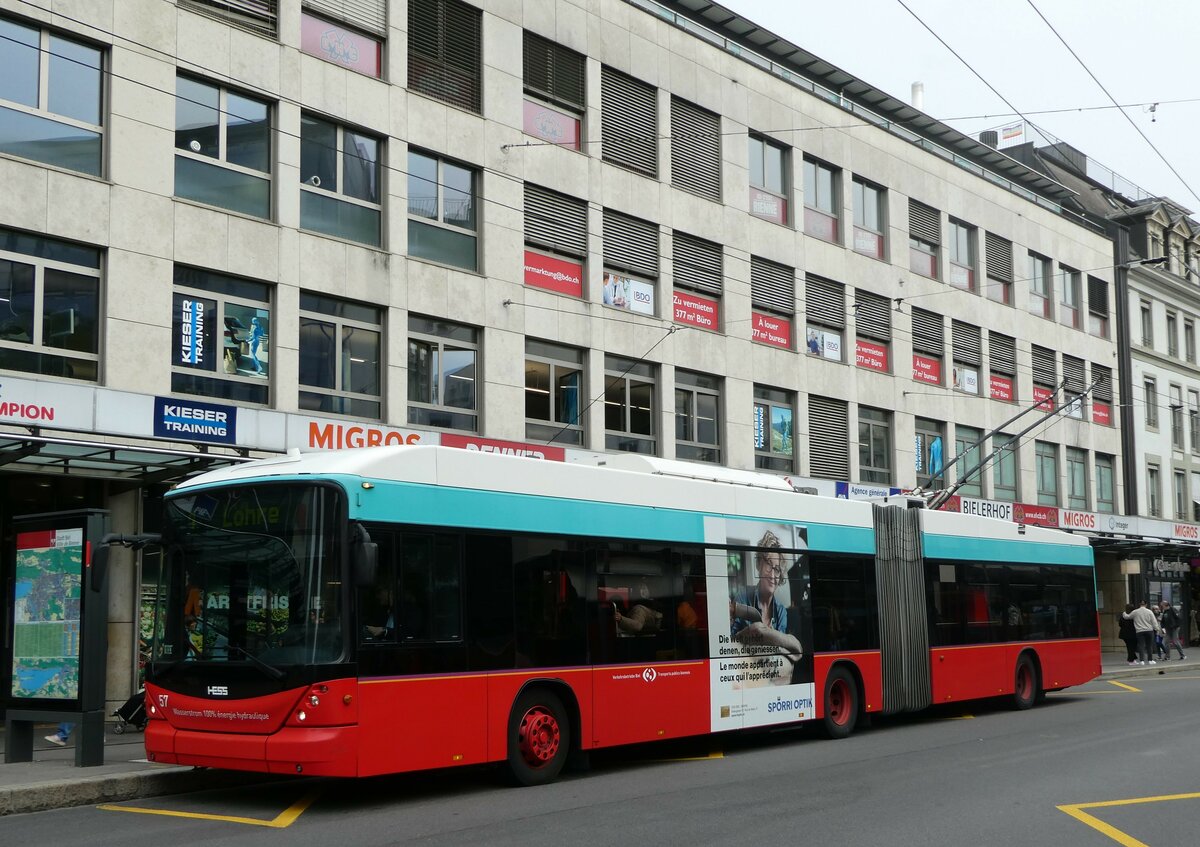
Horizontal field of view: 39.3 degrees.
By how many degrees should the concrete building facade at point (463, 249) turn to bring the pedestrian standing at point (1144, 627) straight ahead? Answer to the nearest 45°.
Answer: approximately 90° to its left

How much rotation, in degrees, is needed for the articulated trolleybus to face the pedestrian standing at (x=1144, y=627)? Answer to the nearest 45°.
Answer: approximately 180°

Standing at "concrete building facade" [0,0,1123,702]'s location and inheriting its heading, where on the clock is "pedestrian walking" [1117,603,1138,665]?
The pedestrian walking is roughly at 9 o'clock from the concrete building facade.

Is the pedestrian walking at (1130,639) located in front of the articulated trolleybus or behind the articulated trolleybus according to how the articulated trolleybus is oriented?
behind

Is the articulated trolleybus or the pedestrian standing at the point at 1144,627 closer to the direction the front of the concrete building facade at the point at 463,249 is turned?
the articulated trolleybus

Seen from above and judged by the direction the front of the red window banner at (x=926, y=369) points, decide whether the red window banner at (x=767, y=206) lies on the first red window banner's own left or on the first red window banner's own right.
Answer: on the first red window banner's own right

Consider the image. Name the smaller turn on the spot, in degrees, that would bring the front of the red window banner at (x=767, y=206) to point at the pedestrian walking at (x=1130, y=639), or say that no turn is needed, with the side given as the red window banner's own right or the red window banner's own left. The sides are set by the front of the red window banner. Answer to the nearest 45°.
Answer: approximately 90° to the red window banner's own left
